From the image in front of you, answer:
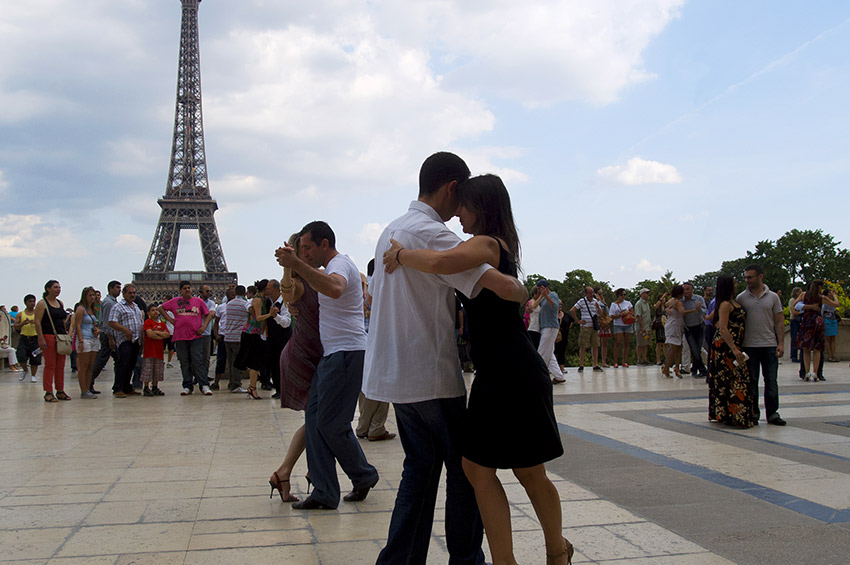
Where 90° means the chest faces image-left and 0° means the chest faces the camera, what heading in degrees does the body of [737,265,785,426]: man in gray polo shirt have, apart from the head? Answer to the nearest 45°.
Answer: approximately 0°

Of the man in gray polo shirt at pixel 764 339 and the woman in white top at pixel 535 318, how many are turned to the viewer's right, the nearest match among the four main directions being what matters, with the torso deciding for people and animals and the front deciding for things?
1

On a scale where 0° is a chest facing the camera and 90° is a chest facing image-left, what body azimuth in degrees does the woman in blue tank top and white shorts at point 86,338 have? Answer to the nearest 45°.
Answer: approximately 315°

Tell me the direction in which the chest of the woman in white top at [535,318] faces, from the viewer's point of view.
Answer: to the viewer's right

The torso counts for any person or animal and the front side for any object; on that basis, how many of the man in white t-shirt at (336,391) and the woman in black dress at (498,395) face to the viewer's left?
2

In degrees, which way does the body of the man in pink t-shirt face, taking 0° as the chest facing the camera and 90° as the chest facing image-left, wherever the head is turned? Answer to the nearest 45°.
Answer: approximately 0°

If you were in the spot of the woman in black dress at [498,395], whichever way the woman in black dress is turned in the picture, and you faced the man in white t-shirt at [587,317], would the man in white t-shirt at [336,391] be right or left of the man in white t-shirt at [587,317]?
left

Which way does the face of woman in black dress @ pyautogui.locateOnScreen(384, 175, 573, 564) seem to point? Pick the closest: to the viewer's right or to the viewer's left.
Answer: to the viewer's left

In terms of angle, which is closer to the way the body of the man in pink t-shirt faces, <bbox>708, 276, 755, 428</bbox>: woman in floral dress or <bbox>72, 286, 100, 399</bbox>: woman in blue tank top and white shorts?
the woman in floral dress

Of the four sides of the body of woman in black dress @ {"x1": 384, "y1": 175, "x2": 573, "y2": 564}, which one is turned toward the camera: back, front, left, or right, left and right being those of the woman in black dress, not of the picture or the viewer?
left

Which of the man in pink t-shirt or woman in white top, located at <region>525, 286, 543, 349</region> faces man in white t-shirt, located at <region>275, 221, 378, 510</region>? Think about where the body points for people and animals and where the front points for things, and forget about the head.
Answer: the man in pink t-shirt
